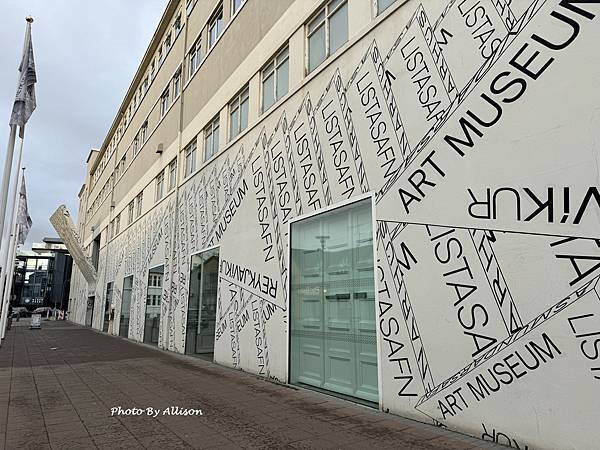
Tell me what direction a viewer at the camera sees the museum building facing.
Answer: facing the viewer and to the left of the viewer
